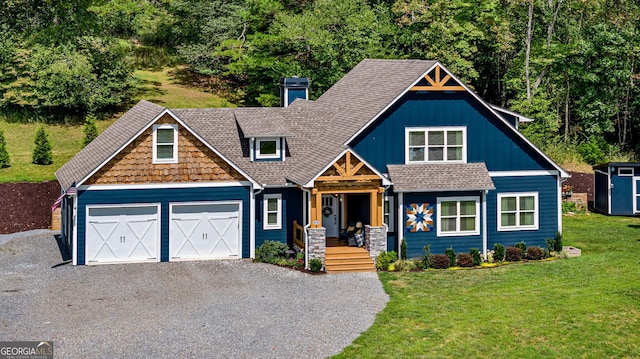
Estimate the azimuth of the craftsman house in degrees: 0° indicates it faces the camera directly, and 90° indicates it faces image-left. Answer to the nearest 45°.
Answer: approximately 0°

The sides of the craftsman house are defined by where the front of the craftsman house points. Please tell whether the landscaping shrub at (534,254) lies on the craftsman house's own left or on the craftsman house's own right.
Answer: on the craftsman house's own left

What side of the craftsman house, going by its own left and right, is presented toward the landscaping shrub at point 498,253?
left

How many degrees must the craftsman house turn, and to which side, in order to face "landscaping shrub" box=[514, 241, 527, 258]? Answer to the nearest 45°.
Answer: approximately 90° to its left

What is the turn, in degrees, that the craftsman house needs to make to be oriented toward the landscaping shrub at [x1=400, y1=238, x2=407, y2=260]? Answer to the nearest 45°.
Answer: approximately 90° to its left

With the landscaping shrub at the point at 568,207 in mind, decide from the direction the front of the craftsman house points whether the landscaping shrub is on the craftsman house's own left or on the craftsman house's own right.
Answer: on the craftsman house's own left
